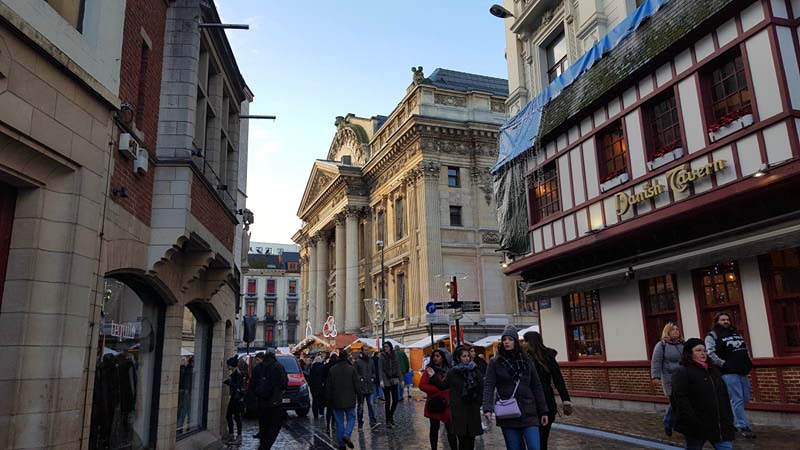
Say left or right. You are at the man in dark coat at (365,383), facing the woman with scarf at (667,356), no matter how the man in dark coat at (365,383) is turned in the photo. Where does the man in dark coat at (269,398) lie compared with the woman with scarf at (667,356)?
right

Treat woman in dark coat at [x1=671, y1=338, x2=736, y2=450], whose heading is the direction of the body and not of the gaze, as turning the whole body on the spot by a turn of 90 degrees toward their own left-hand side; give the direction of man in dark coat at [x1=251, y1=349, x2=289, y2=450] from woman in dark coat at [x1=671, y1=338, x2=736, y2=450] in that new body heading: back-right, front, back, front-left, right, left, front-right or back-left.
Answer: back-left

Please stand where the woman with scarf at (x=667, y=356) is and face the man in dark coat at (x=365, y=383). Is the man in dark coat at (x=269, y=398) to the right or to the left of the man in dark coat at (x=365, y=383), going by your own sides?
left

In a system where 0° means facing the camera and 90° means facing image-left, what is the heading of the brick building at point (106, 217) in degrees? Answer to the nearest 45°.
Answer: approximately 315°

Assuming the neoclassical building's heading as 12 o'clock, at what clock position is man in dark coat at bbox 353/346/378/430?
The man in dark coat is roughly at 11 o'clock from the neoclassical building.

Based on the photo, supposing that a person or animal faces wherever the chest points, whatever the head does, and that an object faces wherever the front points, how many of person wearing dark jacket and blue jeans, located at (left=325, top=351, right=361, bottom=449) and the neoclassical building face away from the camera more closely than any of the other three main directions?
1

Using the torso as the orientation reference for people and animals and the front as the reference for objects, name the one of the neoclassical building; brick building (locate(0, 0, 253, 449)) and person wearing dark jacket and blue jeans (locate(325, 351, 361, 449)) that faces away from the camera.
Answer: the person wearing dark jacket and blue jeans

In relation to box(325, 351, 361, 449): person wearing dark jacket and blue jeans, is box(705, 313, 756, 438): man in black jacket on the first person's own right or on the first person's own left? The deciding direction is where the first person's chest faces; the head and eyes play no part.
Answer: on the first person's own right

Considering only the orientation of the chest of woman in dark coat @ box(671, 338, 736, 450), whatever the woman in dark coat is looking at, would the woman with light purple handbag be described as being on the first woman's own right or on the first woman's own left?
on the first woman's own right

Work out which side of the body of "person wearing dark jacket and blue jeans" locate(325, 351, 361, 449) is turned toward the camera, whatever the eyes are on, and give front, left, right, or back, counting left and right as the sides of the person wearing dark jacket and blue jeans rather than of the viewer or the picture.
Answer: back

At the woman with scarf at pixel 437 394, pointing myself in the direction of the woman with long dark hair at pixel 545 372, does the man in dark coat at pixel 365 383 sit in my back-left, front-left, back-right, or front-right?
back-left
